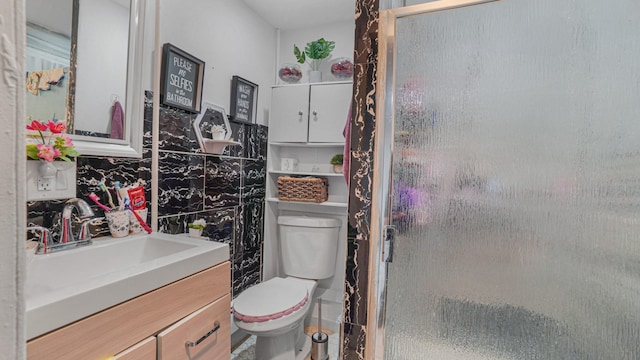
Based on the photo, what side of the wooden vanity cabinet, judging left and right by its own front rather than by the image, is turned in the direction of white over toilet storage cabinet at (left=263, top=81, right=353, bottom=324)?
left

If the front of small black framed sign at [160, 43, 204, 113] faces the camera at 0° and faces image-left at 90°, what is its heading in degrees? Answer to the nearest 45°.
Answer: approximately 315°

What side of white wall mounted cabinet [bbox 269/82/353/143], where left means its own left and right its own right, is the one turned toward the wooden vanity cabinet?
front

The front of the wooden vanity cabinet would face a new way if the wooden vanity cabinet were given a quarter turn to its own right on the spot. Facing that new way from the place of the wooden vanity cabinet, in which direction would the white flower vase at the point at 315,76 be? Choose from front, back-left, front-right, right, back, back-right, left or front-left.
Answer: back

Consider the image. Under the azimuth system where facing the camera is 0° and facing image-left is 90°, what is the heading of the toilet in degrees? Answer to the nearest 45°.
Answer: approximately 45°

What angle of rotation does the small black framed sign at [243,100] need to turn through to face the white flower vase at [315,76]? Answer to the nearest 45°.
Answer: approximately 45° to its left

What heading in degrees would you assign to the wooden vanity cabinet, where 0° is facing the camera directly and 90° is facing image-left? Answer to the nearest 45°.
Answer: approximately 315°

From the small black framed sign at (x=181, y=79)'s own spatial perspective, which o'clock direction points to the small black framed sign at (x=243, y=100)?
the small black framed sign at (x=243, y=100) is roughly at 9 o'clock from the small black framed sign at (x=181, y=79).
